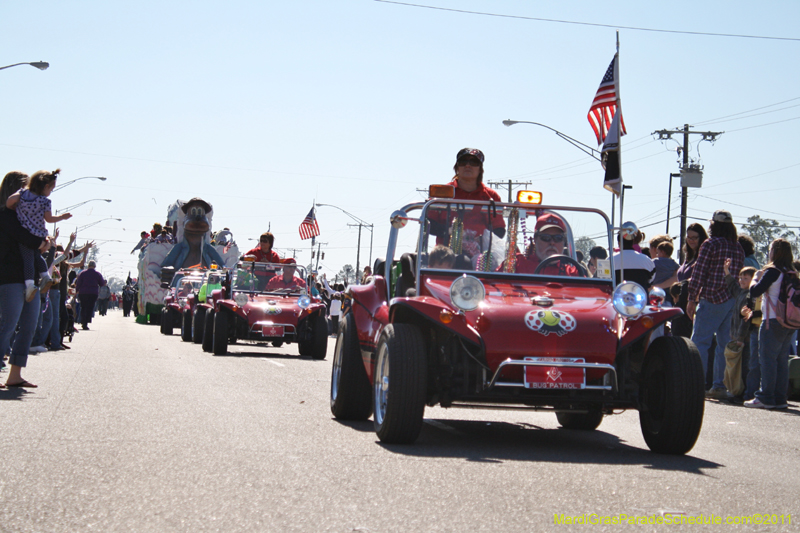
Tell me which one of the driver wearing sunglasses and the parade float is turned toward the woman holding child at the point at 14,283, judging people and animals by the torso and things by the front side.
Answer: the parade float

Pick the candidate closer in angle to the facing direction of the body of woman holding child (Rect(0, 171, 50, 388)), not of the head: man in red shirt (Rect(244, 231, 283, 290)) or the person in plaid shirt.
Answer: the person in plaid shirt

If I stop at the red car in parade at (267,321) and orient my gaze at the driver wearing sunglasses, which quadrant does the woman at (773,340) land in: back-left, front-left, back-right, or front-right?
front-left

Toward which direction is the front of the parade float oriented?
toward the camera

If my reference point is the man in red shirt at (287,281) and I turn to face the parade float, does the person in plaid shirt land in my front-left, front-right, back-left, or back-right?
back-right

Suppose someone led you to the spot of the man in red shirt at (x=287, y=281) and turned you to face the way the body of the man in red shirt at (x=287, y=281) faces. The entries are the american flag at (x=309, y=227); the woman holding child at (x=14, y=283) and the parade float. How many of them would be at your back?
2

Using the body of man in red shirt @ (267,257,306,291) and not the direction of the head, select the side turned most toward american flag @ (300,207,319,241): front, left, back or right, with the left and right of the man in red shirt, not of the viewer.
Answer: back

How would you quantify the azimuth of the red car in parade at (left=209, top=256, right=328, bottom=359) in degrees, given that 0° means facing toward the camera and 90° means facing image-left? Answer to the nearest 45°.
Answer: approximately 0°

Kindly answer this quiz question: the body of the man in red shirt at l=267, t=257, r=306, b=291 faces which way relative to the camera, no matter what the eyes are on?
toward the camera

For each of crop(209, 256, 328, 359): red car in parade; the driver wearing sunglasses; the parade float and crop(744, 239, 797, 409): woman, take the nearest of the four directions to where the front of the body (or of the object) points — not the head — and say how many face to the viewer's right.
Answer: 0

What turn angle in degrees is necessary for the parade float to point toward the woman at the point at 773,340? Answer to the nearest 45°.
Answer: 0° — it already faces them

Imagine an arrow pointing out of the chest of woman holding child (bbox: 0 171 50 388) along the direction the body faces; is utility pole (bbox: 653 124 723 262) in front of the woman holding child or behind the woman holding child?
in front

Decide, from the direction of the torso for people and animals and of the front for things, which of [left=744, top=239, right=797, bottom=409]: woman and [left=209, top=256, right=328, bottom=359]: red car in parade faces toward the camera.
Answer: the red car in parade

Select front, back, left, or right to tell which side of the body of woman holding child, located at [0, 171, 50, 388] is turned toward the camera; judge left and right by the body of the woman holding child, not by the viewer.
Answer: right

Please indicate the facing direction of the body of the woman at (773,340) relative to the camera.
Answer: to the viewer's left
